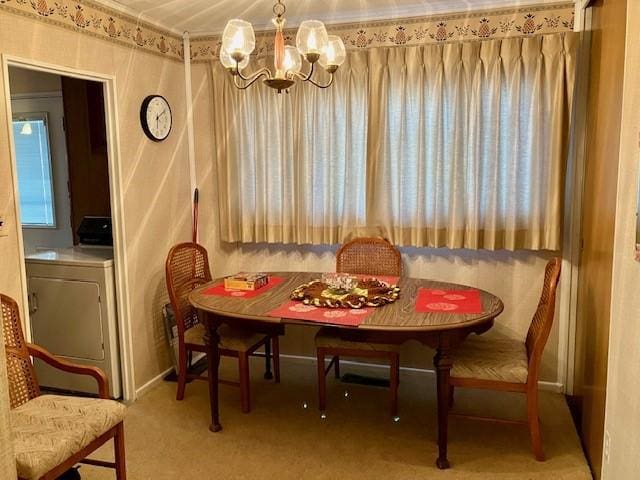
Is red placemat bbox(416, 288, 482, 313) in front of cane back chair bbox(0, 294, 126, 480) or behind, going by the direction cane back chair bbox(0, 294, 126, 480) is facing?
in front

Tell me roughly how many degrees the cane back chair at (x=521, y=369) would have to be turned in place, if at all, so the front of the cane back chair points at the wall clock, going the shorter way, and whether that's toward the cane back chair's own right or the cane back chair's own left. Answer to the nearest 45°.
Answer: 0° — it already faces it

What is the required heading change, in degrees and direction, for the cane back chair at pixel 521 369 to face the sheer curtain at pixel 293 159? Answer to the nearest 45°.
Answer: approximately 45° to its right

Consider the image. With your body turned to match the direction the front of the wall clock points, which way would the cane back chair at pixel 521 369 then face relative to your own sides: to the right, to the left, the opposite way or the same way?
the opposite way

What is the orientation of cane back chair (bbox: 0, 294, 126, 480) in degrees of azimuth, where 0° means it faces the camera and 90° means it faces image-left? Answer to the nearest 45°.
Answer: approximately 315°

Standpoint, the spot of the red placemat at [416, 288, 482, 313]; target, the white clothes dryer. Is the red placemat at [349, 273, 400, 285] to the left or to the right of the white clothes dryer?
right

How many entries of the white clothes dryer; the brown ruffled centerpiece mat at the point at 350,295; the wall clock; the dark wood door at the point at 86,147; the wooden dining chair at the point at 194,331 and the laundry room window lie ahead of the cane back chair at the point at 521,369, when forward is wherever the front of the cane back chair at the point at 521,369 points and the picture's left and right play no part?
6

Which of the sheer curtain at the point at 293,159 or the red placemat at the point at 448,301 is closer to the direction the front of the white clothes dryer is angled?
the red placemat

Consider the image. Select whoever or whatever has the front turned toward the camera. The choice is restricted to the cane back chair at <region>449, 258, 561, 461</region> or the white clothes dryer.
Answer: the white clothes dryer

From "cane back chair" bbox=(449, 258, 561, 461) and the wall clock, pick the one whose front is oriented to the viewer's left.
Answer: the cane back chair

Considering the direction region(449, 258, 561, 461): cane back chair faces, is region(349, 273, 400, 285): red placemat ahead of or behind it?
ahead

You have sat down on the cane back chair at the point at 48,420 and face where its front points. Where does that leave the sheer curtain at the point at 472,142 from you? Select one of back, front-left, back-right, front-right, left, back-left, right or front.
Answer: front-left

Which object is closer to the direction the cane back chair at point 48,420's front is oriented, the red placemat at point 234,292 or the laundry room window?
the red placemat

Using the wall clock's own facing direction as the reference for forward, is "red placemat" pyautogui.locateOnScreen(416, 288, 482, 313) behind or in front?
in front

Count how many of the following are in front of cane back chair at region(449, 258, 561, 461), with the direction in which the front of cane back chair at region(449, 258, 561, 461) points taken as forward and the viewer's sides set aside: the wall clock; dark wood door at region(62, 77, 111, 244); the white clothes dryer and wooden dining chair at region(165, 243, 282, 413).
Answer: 4

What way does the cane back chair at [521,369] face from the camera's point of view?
to the viewer's left
